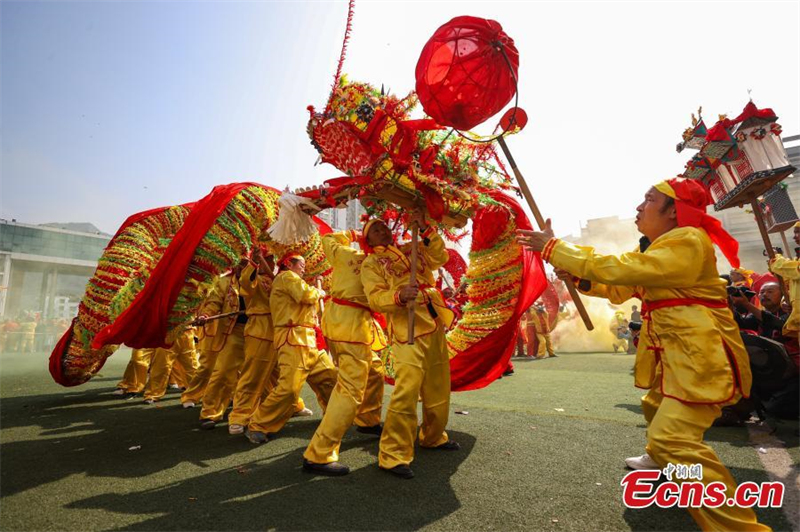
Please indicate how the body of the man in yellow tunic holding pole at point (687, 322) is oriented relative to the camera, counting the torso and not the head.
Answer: to the viewer's left

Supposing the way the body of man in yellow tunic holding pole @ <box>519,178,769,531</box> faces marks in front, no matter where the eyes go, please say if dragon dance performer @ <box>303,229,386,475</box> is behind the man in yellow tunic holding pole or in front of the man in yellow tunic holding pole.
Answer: in front

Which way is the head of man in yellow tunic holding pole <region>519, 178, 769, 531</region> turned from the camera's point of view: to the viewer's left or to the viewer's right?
to the viewer's left

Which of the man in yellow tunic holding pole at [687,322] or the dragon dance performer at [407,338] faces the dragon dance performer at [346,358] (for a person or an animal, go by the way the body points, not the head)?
the man in yellow tunic holding pole

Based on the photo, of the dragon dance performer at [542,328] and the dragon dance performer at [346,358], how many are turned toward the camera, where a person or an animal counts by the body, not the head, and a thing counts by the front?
1

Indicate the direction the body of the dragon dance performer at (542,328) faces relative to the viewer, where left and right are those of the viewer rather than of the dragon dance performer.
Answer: facing the viewer

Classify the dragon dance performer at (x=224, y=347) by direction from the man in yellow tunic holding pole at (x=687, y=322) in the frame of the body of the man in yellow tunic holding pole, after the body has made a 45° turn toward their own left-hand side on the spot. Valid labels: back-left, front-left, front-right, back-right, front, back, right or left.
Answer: front-right

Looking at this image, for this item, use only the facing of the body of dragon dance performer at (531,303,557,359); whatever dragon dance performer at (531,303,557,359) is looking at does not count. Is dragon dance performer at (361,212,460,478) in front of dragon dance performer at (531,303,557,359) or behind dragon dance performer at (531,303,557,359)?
in front

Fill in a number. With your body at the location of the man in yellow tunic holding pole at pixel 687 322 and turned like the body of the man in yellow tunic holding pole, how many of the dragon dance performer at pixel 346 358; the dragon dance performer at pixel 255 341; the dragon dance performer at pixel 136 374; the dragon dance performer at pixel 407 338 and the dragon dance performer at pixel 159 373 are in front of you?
5
